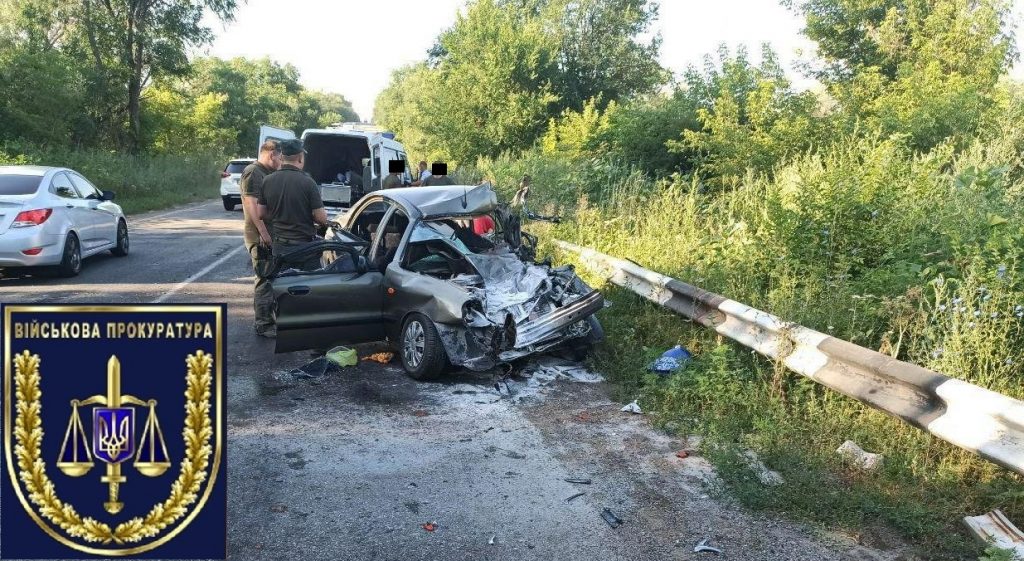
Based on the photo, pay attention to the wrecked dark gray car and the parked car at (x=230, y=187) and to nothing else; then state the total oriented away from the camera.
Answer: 1

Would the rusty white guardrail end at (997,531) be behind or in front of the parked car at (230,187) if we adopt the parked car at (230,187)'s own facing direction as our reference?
behind

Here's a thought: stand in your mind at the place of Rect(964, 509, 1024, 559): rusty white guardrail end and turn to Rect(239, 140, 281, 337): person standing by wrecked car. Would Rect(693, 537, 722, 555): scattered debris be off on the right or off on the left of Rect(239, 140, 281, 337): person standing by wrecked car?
left

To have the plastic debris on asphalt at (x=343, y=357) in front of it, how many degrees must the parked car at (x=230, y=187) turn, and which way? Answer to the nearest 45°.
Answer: approximately 180°

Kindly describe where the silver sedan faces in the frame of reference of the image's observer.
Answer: facing away from the viewer and to the right of the viewer

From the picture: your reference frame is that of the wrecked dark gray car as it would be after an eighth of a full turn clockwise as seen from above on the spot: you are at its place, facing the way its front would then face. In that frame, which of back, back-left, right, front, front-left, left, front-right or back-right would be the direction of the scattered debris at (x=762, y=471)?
front-left

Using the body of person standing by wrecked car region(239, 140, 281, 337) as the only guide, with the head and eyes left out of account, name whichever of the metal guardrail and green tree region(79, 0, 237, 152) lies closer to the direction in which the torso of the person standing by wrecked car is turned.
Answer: the metal guardrail

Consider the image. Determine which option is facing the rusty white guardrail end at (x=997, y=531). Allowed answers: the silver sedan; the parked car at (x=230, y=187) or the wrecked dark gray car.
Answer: the wrecked dark gray car

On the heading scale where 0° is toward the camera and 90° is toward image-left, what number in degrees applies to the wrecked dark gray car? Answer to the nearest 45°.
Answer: approximately 315°

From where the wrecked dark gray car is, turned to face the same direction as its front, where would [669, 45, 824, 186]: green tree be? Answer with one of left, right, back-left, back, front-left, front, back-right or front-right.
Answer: left

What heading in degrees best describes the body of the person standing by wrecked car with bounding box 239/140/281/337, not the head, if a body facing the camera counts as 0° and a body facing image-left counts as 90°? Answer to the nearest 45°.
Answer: approximately 270°

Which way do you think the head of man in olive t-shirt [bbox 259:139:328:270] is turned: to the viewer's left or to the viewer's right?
to the viewer's right

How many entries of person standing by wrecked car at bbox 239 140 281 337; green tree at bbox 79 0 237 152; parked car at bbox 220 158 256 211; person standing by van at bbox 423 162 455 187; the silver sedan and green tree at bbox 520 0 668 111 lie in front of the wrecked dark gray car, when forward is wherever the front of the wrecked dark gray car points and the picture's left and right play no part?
0

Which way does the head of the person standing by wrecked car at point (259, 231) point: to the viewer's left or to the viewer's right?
to the viewer's right

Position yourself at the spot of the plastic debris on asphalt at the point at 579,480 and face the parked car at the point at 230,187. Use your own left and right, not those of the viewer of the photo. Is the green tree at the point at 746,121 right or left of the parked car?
right

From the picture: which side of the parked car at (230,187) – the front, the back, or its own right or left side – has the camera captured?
back

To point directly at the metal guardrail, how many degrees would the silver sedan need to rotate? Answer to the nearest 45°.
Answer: approximately 90° to its right

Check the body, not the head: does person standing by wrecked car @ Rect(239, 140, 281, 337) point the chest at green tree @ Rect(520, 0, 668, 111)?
no
